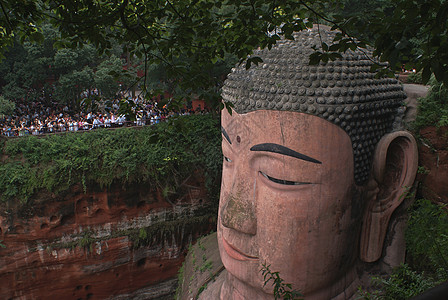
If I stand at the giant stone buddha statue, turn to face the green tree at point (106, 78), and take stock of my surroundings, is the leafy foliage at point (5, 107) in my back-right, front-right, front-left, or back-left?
front-left

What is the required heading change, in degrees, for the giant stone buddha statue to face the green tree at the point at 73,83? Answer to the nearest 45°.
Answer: approximately 90° to its right

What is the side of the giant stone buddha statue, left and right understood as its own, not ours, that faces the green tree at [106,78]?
right

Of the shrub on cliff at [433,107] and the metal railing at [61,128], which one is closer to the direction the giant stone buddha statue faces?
the metal railing

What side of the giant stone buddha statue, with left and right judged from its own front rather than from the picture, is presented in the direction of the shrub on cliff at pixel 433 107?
back

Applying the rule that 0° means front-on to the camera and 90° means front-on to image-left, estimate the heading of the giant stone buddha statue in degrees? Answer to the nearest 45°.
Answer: approximately 45°

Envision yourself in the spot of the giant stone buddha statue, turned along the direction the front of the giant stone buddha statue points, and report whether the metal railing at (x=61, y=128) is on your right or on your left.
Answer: on your right

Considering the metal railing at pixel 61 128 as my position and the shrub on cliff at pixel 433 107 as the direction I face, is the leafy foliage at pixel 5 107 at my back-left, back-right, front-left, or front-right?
back-right

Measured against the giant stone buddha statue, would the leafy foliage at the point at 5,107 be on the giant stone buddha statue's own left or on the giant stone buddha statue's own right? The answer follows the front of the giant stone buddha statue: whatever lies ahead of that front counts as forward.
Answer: on the giant stone buddha statue's own right
